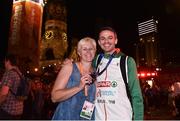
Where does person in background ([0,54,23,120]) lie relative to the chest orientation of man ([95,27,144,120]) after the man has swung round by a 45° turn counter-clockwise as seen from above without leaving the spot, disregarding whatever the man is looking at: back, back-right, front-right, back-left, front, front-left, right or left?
back-right

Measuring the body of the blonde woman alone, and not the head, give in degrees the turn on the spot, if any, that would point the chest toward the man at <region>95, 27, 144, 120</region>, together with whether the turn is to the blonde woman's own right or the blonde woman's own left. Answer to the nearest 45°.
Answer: approximately 45° to the blonde woman's own left

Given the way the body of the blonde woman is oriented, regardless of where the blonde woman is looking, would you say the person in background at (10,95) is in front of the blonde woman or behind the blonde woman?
behind

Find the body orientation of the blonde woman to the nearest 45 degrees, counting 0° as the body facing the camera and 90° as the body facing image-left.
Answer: approximately 315°

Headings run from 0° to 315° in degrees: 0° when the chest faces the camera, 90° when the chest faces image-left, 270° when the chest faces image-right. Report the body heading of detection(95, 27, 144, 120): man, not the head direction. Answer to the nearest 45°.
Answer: approximately 45°

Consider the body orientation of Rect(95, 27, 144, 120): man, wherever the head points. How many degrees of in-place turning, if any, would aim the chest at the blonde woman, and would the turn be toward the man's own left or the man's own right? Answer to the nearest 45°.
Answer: approximately 45° to the man's own right
